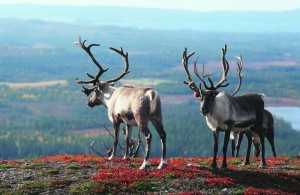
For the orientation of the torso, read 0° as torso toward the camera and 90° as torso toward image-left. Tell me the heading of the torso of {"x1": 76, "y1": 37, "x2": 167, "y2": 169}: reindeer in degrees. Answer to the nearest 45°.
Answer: approximately 135°

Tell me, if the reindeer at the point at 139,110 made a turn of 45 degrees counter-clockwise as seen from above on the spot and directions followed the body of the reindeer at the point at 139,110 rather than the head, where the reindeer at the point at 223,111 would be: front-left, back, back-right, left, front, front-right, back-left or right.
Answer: back

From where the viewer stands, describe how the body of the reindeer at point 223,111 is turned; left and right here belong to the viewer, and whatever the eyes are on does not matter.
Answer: facing the viewer and to the left of the viewer
